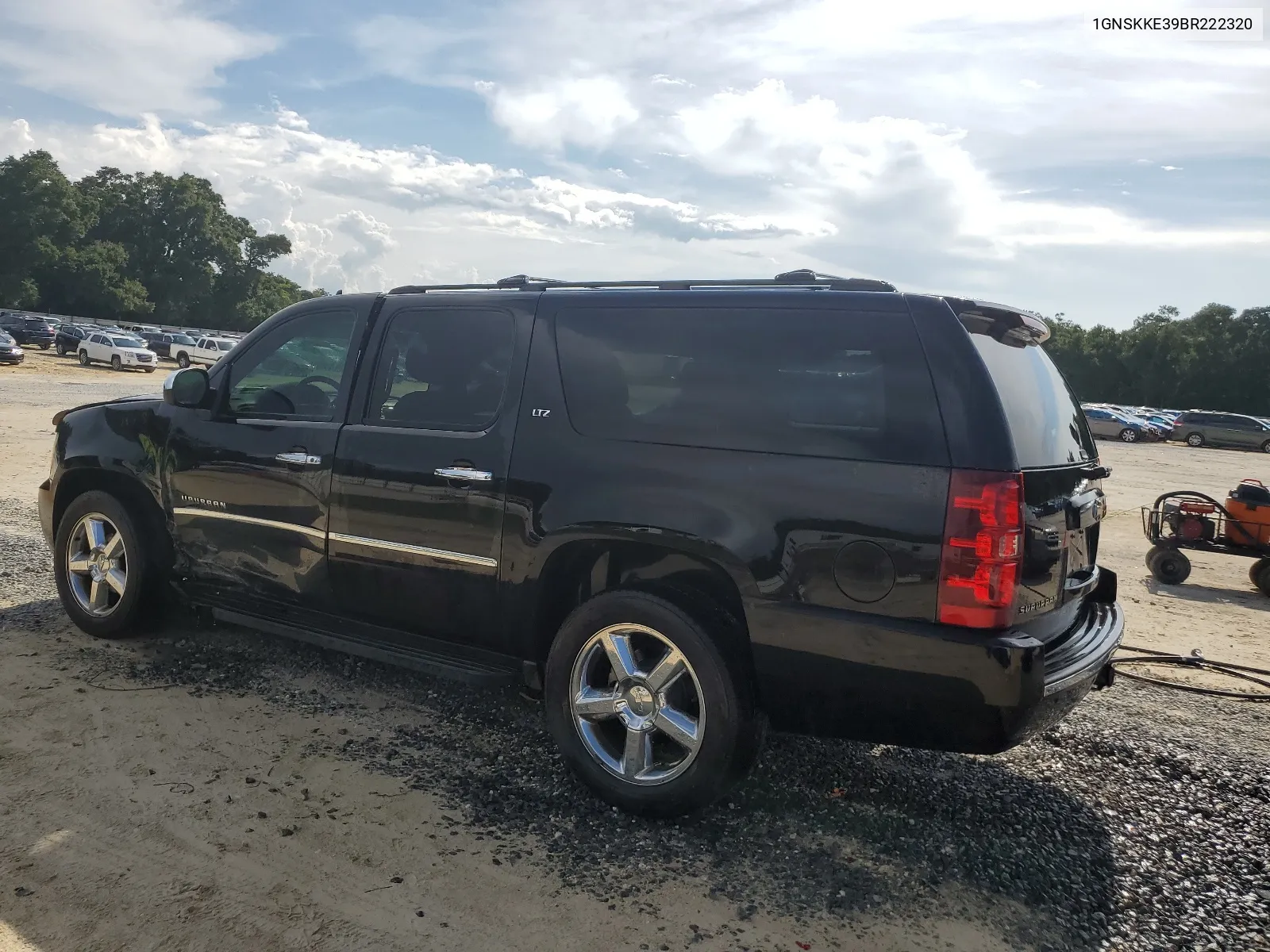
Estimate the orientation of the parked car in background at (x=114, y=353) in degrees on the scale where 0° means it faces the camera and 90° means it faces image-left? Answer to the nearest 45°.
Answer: approximately 315°

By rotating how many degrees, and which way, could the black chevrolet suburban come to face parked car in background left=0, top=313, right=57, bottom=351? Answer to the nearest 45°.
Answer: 0° — it already faces it

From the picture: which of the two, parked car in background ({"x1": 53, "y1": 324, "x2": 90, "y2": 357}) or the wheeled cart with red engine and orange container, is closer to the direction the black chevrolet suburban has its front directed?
the parked car in background

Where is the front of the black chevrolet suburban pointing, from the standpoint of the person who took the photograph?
facing away from the viewer and to the left of the viewer
